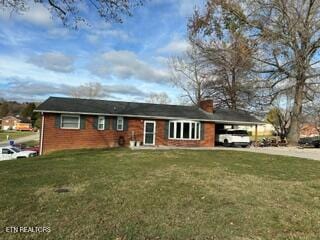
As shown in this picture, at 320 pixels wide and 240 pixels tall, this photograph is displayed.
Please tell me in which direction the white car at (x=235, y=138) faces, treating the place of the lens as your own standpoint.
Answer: facing away from the viewer and to the left of the viewer

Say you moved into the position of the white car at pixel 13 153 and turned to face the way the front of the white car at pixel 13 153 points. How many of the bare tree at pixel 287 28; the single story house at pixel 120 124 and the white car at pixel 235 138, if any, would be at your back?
0

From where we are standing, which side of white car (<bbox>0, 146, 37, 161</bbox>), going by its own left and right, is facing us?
right

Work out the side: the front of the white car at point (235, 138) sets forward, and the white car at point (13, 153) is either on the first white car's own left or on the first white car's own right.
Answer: on the first white car's own left

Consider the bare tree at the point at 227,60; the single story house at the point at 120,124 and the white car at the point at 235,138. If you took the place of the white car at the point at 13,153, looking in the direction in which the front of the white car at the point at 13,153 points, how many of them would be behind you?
0
